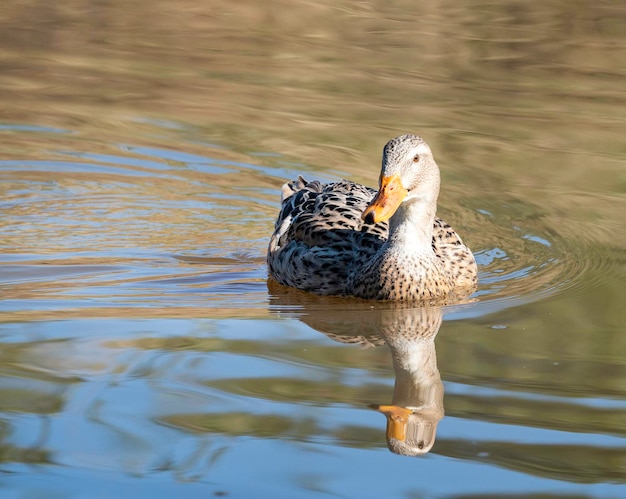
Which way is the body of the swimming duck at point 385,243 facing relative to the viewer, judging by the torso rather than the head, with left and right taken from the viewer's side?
facing the viewer and to the right of the viewer
